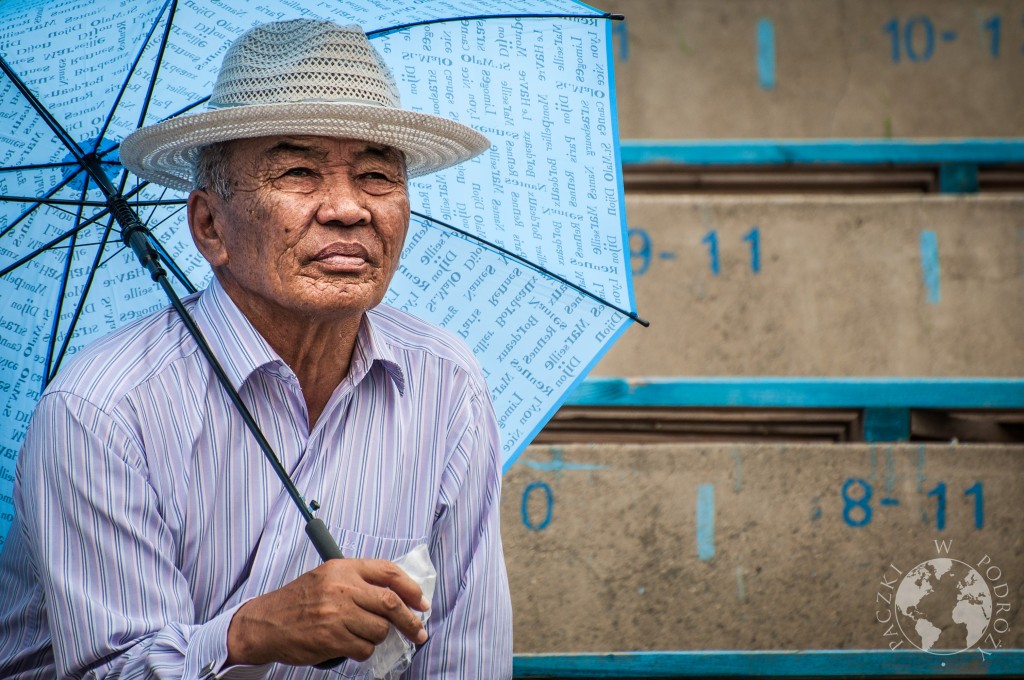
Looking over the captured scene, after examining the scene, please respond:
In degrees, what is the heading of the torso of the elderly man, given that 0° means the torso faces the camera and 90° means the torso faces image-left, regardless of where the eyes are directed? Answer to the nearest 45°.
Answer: approximately 315°

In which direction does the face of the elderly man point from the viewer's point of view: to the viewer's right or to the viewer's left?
to the viewer's right

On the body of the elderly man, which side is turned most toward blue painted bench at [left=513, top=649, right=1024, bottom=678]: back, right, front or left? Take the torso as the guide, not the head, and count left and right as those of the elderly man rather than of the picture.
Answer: left
